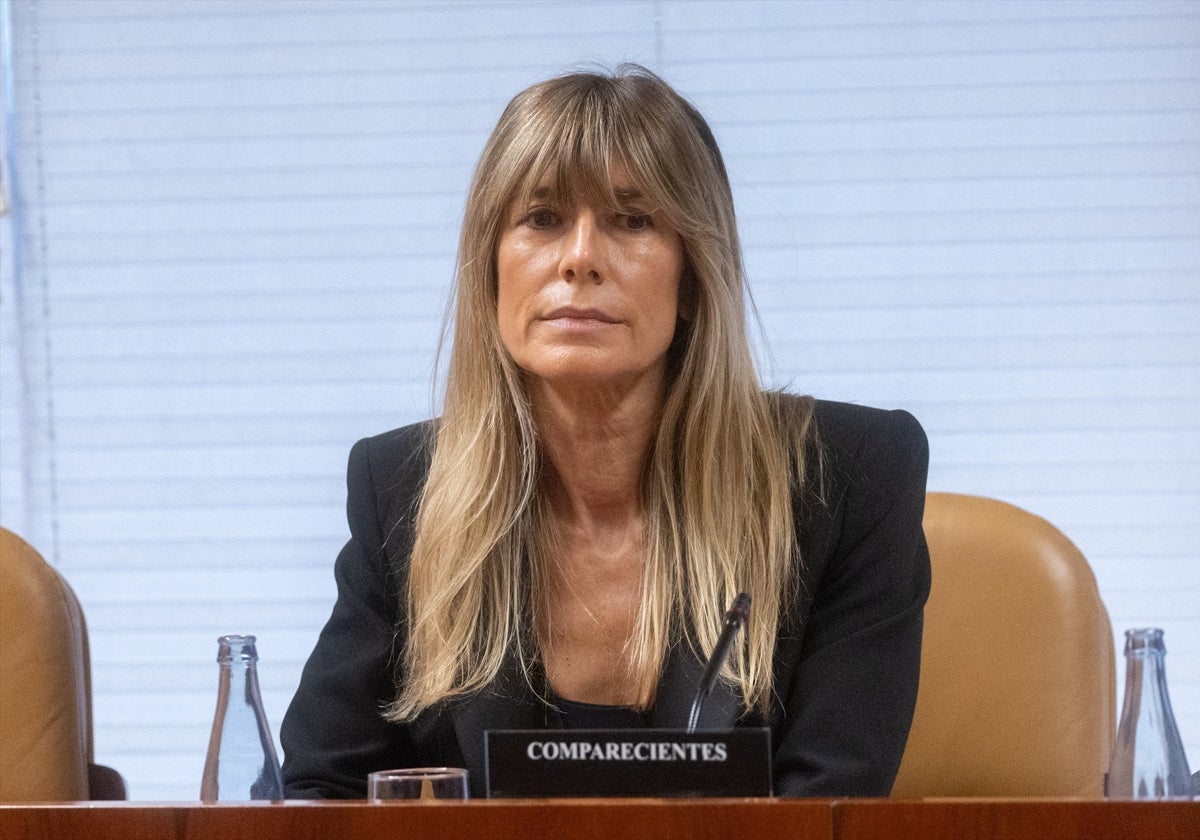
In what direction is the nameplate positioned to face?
toward the camera

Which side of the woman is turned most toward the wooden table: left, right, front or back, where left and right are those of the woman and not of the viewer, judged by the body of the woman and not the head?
front

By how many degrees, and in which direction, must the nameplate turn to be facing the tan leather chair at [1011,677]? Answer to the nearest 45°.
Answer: approximately 135° to its left

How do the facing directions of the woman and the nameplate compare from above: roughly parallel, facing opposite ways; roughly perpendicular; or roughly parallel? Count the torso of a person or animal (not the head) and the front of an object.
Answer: roughly parallel

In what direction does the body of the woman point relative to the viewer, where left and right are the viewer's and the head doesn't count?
facing the viewer

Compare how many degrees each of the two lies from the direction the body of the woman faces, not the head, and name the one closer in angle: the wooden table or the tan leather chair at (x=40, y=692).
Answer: the wooden table

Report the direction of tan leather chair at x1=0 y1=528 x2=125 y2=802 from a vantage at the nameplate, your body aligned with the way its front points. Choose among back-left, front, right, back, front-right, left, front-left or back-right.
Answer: back-right

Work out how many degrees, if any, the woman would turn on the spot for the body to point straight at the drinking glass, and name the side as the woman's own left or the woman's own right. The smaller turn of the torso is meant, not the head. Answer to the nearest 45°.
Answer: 0° — they already face it

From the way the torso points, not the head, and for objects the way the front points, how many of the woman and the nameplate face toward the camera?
2

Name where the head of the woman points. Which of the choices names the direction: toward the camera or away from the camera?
toward the camera

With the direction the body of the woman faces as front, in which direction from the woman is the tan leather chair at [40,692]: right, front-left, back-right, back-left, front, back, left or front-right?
right
